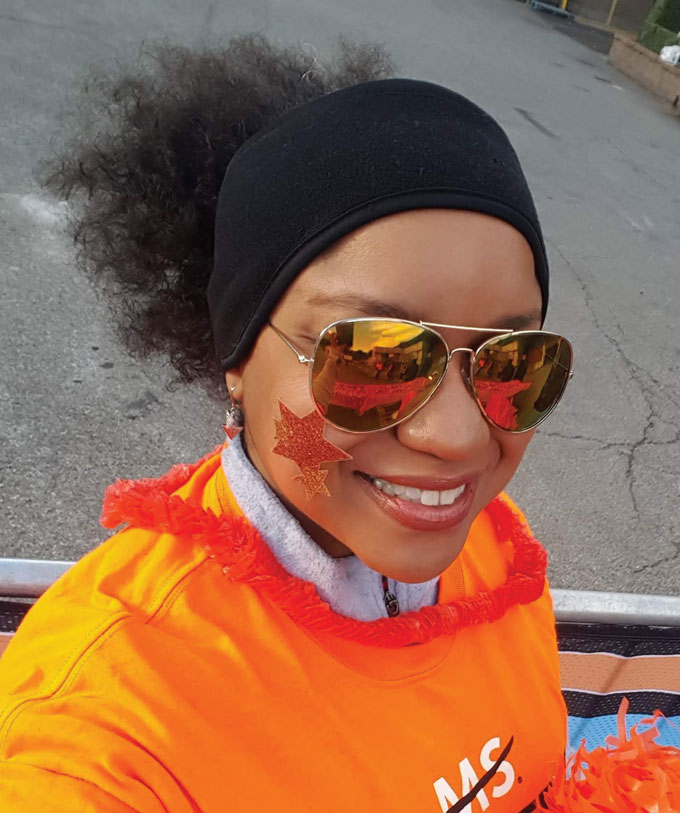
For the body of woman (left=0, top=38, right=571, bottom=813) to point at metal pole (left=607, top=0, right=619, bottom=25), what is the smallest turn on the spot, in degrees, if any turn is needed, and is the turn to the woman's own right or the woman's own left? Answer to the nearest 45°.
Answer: approximately 135° to the woman's own left

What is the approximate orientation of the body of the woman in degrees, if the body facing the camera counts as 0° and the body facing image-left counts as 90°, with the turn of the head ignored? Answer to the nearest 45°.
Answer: approximately 315°

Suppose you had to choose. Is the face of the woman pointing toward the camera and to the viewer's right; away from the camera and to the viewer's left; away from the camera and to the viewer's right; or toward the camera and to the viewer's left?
toward the camera and to the viewer's right
